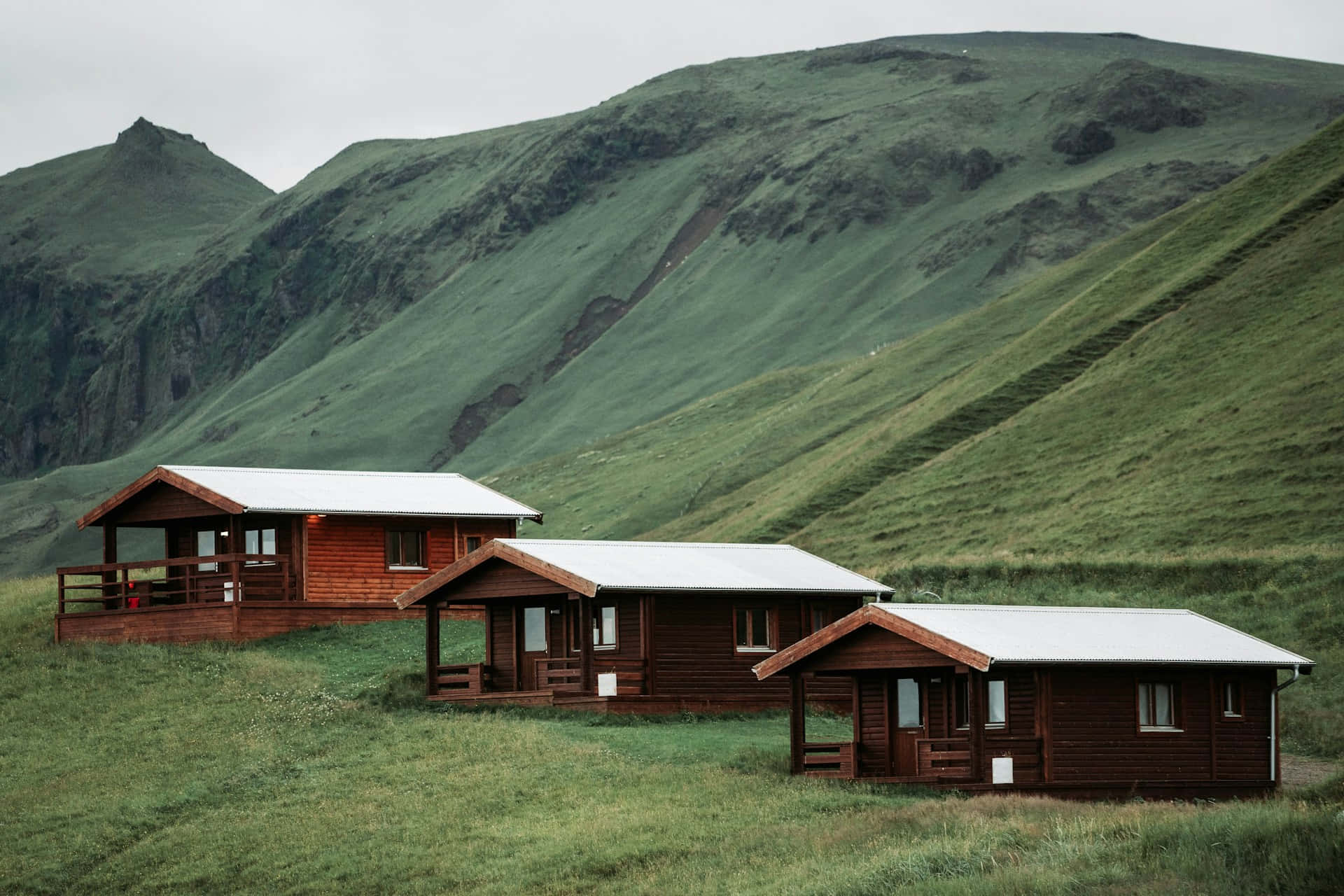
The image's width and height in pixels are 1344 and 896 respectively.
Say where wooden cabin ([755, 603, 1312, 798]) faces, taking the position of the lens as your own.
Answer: facing the viewer and to the left of the viewer
